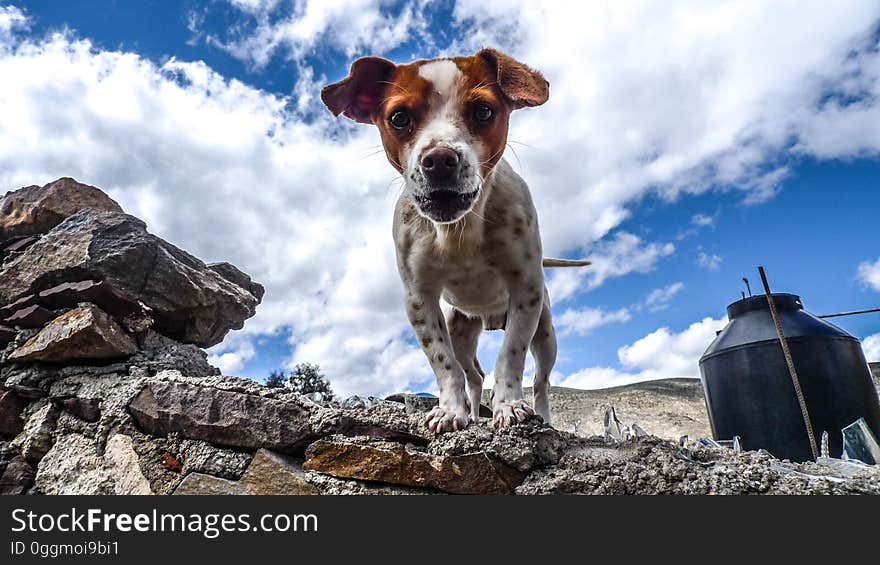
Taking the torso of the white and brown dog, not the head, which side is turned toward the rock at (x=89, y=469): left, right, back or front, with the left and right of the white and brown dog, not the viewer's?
right

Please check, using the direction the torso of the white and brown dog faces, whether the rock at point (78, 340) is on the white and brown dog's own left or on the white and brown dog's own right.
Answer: on the white and brown dog's own right

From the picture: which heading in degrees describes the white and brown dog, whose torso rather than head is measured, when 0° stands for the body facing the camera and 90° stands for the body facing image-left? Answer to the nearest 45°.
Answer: approximately 0°

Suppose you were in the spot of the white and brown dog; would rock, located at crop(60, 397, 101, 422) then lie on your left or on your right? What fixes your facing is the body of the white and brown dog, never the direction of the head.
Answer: on your right

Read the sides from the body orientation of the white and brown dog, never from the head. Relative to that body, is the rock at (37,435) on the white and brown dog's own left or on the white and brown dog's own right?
on the white and brown dog's own right

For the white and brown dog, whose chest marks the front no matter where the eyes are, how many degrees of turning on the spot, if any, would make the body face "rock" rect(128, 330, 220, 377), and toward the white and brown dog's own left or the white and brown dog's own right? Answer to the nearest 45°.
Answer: approximately 135° to the white and brown dog's own right

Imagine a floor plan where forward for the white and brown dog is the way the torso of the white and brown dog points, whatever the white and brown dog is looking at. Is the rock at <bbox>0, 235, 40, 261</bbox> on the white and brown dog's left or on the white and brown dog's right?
on the white and brown dog's right
